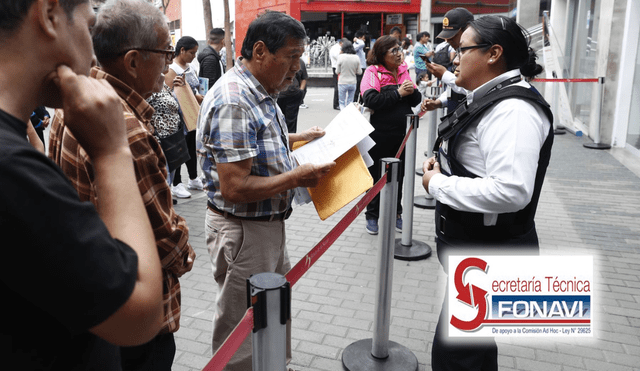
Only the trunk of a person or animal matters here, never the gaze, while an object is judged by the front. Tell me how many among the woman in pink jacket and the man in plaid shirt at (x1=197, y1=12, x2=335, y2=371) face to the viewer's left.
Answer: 0

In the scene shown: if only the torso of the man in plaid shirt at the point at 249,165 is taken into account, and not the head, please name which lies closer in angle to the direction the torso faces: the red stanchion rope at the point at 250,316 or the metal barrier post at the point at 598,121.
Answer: the metal barrier post

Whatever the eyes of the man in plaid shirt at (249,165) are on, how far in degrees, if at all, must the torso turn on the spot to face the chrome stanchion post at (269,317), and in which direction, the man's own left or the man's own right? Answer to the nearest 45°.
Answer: approximately 90° to the man's own right

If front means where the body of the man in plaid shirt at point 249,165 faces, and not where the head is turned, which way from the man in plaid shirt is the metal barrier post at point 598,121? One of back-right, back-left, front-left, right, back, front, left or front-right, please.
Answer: front-left

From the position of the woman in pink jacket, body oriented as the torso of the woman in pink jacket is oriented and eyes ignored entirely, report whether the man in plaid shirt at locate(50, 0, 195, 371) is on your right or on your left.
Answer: on your right

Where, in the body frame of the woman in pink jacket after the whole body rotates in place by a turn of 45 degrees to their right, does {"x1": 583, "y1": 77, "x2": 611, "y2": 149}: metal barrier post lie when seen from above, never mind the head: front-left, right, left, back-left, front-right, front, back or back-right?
back-left

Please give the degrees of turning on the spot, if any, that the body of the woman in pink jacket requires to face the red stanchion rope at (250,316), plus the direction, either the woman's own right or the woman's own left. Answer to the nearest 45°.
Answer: approximately 45° to the woman's own right

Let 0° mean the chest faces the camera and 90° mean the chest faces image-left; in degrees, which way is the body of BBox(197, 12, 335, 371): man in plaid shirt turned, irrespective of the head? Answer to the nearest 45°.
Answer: approximately 270°

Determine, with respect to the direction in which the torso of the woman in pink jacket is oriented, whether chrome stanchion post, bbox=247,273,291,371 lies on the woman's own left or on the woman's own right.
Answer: on the woman's own right

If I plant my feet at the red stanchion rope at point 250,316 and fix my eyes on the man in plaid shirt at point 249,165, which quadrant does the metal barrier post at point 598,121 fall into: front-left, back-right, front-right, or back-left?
front-right

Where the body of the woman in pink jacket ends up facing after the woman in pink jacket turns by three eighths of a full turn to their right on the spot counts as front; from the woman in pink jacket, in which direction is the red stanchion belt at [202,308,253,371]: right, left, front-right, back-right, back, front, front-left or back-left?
left

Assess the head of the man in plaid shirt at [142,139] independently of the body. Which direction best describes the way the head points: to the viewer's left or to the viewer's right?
to the viewer's right

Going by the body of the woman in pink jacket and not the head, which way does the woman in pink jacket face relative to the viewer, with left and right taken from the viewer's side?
facing the viewer and to the right of the viewer
